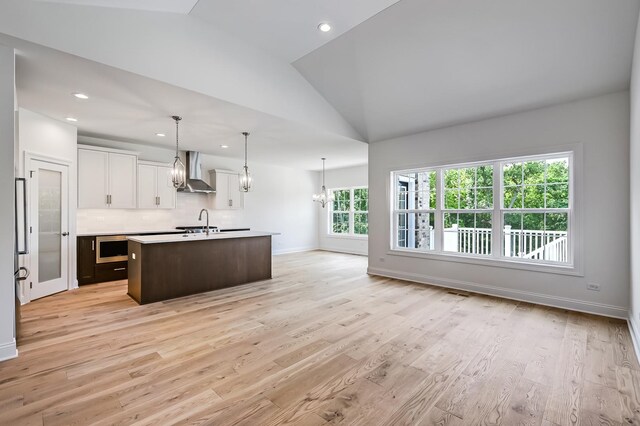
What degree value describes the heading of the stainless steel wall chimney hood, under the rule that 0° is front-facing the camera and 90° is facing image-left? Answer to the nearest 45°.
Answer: approximately 315°

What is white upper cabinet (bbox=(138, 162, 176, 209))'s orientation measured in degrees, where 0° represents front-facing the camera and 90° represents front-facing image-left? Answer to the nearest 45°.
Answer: approximately 0°

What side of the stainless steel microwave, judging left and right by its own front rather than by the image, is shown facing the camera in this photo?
front

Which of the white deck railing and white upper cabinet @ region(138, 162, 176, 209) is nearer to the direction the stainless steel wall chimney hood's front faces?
the white deck railing

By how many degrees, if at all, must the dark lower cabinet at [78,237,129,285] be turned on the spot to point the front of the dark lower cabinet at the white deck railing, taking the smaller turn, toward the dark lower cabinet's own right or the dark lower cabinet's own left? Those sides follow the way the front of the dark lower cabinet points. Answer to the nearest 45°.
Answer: approximately 45° to the dark lower cabinet's own left

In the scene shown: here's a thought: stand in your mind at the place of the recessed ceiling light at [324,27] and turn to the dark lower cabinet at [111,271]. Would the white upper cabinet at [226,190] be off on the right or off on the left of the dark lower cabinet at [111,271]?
right

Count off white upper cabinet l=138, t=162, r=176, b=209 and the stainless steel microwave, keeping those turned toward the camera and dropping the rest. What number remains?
2

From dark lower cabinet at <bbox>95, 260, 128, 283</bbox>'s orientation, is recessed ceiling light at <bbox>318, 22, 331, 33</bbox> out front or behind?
out front

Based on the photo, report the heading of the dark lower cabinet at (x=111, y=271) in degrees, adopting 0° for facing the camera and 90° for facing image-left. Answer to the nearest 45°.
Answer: approximately 0°

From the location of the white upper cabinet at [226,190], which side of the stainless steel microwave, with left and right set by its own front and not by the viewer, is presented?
left
